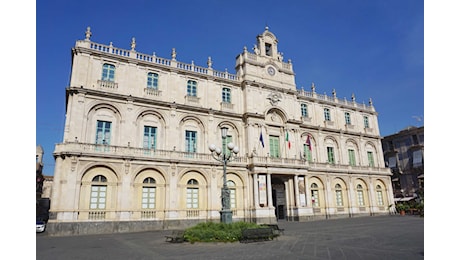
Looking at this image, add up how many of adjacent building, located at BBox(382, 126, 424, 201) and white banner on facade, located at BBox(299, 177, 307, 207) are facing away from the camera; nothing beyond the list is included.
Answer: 0

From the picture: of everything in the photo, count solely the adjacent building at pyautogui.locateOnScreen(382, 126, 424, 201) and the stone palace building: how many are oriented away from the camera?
0

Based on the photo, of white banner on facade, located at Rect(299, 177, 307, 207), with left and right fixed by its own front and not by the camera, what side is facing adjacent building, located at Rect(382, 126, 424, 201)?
left

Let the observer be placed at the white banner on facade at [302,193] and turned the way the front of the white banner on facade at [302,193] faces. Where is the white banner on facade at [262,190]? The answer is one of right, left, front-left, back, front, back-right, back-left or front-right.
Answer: right

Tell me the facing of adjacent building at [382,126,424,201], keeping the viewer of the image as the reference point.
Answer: facing the viewer and to the left of the viewer

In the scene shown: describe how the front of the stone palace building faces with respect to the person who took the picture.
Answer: facing the viewer and to the right of the viewer

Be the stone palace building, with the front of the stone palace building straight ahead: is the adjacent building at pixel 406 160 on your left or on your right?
on your left

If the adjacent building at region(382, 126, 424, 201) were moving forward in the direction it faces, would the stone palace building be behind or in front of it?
in front
